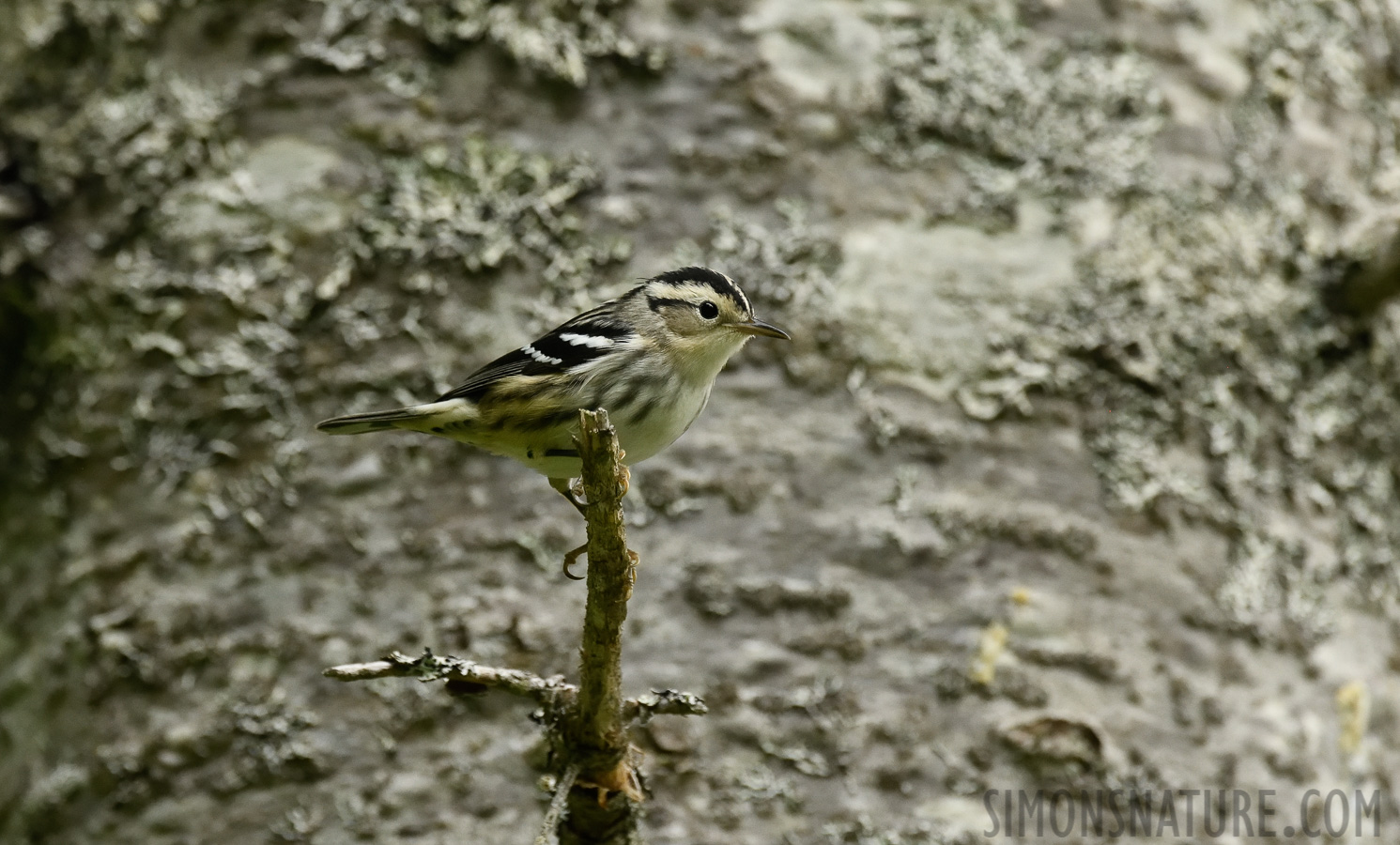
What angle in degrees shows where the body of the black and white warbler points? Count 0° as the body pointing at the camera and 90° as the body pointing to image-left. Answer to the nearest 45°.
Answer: approximately 270°
